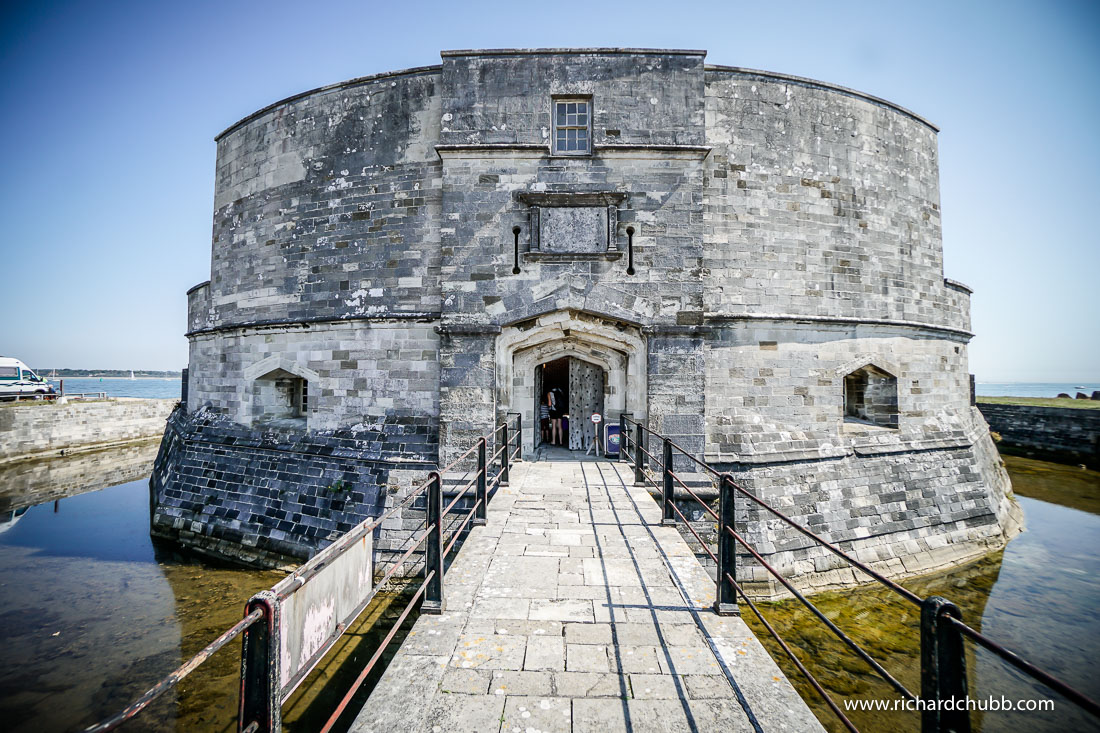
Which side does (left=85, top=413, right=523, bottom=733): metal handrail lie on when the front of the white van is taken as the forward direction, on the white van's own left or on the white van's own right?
on the white van's own right

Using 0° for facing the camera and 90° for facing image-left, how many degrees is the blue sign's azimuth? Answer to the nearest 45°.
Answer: approximately 0°

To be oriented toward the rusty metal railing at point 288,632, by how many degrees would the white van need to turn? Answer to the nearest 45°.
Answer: approximately 90° to its right

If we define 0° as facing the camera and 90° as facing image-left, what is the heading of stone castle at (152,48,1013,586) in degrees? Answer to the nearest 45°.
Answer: approximately 0°

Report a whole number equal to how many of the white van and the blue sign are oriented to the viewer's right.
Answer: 1

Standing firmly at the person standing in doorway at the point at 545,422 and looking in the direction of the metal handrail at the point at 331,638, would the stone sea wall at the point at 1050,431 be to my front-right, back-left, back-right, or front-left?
back-left

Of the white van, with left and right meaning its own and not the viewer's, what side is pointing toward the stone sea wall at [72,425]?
right

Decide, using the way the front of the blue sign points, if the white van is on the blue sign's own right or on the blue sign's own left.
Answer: on the blue sign's own right

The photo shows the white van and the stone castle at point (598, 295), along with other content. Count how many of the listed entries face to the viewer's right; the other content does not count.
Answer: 1

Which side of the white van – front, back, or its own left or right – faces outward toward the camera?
right
